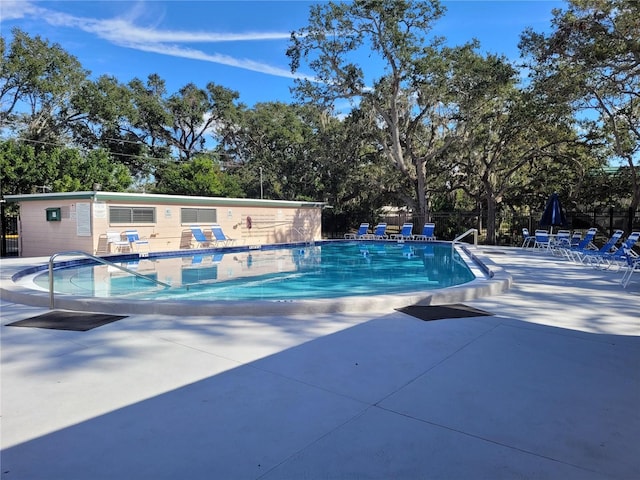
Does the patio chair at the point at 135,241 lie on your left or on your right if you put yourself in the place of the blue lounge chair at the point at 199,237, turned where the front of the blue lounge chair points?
on your right

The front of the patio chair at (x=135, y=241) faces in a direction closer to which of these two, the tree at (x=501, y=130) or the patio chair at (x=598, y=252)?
the patio chair

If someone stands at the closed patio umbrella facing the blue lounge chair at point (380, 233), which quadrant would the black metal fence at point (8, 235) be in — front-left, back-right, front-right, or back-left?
front-left

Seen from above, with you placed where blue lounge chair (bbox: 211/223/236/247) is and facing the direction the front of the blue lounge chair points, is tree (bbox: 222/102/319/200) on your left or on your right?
on your left

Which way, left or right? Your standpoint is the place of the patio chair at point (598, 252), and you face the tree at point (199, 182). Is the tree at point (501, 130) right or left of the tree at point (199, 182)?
right

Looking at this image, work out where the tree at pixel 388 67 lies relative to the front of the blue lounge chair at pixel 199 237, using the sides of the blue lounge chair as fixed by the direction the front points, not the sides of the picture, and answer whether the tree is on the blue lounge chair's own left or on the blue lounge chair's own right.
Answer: on the blue lounge chair's own left

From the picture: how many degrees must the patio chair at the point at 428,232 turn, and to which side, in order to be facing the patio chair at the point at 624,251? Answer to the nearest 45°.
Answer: approximately 90° to its left

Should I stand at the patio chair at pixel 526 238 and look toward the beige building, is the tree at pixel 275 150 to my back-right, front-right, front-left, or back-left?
front-right

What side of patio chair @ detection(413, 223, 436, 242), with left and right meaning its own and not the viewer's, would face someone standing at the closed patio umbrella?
left

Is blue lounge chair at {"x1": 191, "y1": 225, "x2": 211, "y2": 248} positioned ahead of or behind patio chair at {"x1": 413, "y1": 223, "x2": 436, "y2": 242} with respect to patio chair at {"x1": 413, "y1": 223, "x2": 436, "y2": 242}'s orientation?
ahead

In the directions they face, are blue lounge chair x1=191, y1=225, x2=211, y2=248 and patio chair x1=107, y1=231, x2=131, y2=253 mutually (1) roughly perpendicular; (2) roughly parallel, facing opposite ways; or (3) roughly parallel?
roughly parallel

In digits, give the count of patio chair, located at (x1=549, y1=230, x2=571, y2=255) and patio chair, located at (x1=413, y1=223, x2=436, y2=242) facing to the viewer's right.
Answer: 0

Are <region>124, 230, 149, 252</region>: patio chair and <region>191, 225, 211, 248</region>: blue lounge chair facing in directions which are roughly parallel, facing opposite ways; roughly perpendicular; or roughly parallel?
roughly parallel

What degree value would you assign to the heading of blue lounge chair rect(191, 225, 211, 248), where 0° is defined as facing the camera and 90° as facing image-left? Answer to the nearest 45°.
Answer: approximately 315°

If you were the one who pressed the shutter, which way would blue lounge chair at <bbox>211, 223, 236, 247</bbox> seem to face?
facing the viewer and to the right of the viewer

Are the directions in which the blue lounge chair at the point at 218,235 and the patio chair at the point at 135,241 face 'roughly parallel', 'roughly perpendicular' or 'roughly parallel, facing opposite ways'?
roughly parallel
